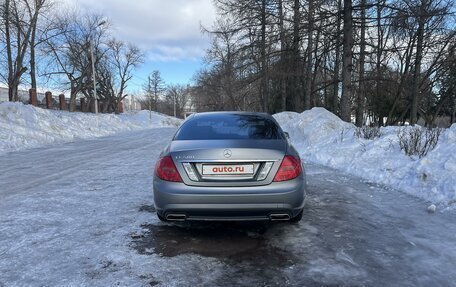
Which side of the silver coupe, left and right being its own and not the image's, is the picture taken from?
back
